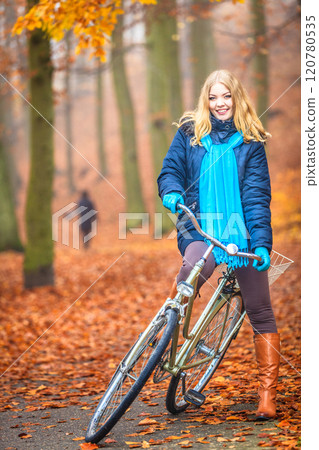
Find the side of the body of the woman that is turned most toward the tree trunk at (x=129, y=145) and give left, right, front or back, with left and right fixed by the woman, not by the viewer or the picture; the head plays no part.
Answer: back

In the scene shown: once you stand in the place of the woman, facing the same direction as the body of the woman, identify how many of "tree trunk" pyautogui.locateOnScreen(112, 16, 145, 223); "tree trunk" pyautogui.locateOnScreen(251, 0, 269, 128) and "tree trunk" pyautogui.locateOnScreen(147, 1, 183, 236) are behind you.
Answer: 3

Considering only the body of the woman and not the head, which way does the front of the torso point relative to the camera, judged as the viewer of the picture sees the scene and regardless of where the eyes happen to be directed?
toward the camera

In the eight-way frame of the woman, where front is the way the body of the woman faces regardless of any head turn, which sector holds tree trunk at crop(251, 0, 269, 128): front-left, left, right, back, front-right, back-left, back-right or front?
back
